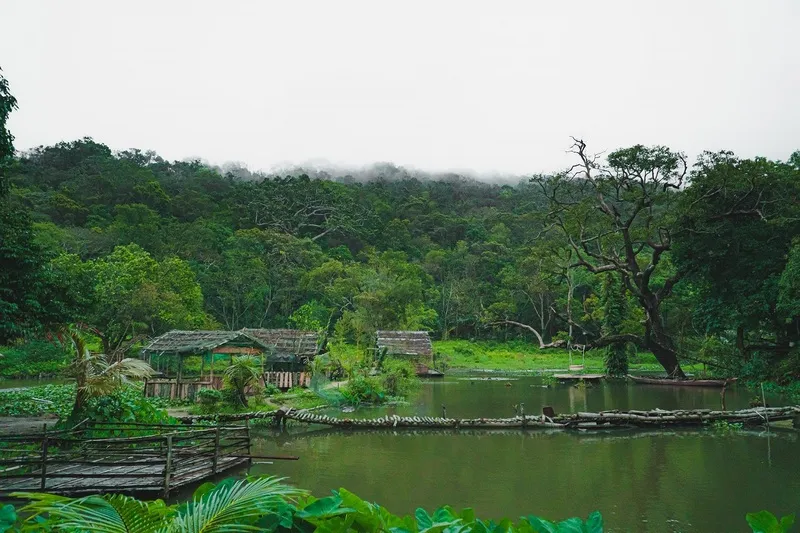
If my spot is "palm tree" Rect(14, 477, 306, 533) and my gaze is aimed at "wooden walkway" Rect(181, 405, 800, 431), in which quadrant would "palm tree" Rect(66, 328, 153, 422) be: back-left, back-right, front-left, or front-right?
front-left

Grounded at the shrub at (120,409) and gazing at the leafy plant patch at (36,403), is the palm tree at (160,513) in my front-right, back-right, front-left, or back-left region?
back-left

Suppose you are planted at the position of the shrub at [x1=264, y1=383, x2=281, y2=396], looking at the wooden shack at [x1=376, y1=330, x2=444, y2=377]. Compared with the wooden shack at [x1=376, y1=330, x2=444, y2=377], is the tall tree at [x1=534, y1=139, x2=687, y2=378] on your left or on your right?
right

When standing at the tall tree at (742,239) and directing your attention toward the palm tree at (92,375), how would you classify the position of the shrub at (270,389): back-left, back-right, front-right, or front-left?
front-right

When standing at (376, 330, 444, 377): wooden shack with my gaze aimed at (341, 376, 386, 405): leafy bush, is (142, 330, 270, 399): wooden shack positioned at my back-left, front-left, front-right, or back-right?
front-right
